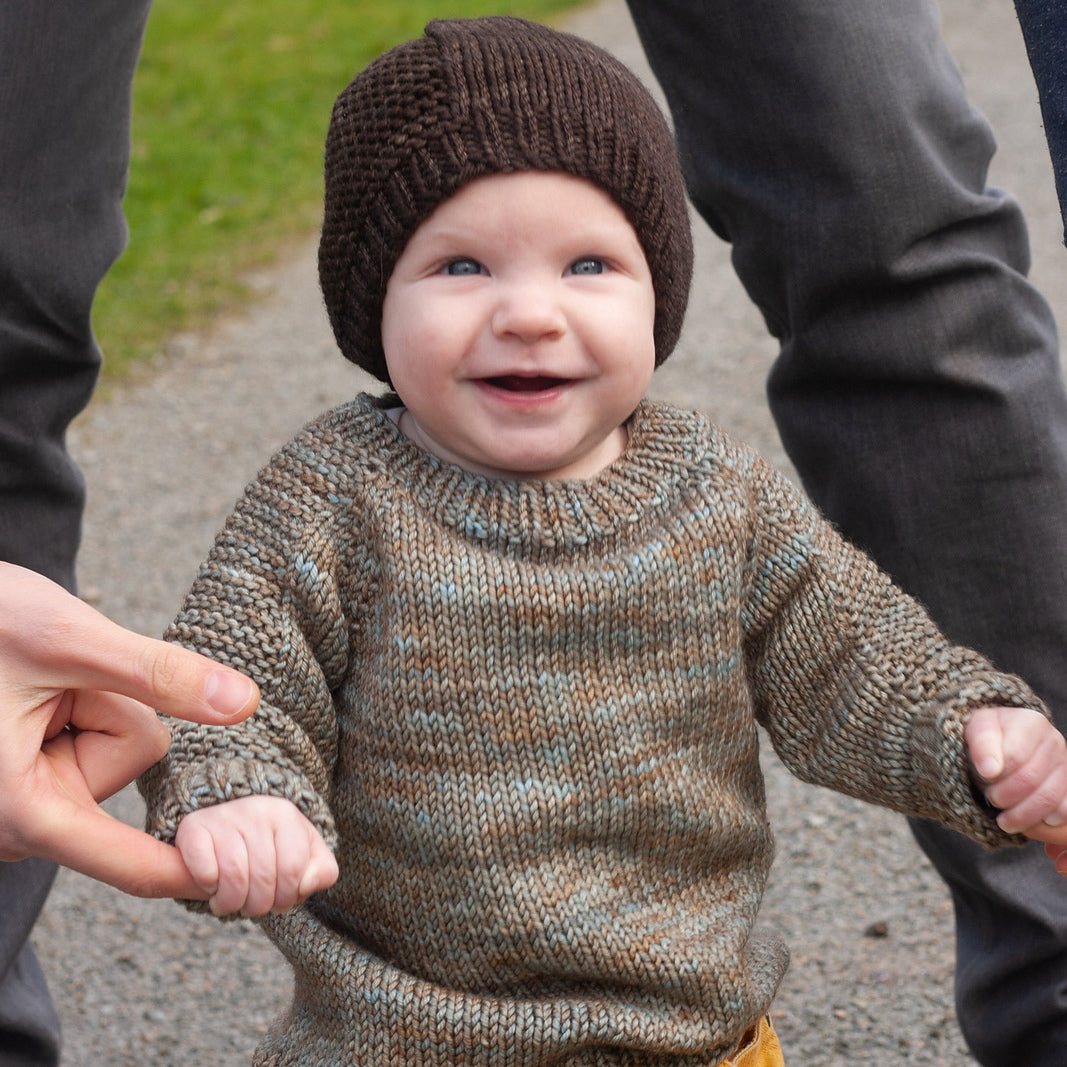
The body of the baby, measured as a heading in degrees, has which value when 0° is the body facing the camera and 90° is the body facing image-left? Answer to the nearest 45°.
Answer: approximately 0°

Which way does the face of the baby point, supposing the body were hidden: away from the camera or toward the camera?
toward the camera
